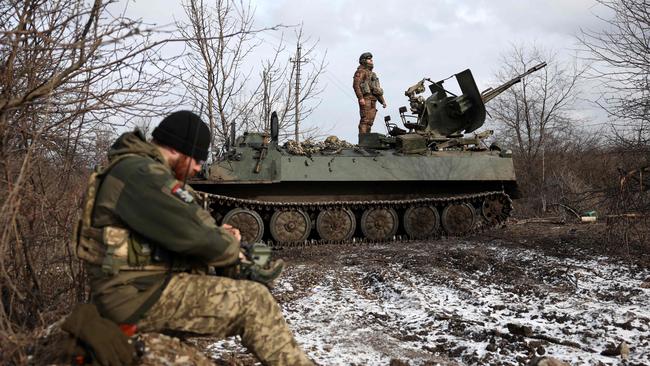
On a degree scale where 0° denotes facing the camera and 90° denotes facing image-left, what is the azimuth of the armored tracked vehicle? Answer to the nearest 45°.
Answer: approximately 90°
